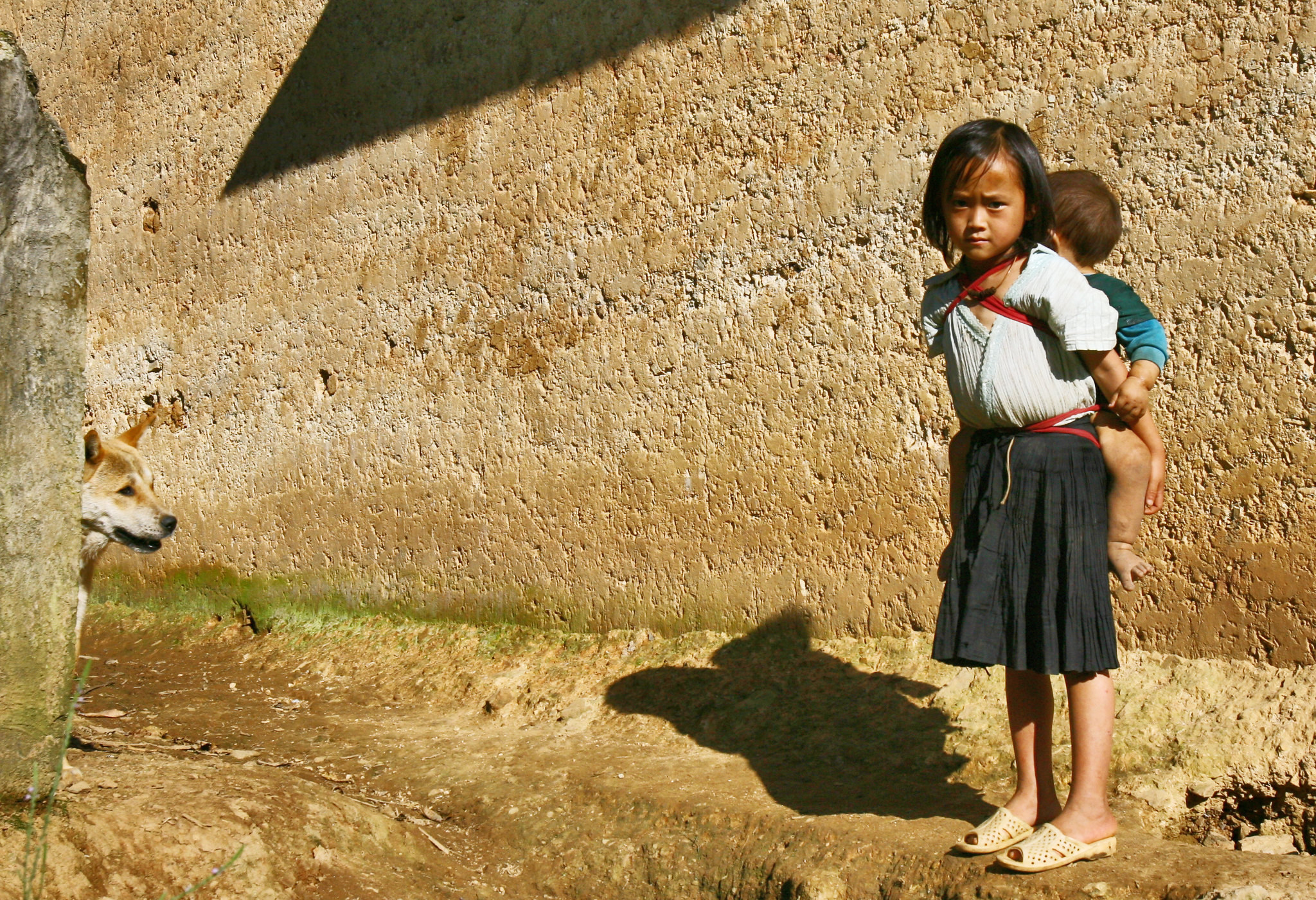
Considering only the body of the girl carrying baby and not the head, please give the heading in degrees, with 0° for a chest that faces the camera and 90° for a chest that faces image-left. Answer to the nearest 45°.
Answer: approximately 45°

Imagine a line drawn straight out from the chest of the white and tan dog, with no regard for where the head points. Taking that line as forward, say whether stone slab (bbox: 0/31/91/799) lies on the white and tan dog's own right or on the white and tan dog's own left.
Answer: on the white and tan dog's own right

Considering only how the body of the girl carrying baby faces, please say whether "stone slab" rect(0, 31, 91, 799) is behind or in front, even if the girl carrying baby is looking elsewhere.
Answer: in front

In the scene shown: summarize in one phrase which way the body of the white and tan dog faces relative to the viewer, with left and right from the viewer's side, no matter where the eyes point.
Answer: facing to the right of the viewer

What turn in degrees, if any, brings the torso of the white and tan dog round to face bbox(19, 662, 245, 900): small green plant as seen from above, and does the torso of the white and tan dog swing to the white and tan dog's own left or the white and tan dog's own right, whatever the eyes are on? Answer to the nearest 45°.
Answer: approximately 90° to the white and tan dog's own right

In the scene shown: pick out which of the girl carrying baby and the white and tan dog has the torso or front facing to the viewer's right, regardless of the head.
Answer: the white and tan dog

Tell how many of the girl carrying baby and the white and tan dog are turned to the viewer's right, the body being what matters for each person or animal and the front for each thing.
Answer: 1
